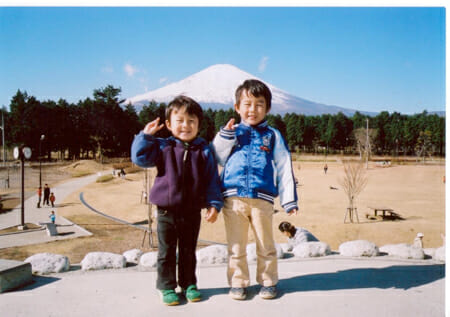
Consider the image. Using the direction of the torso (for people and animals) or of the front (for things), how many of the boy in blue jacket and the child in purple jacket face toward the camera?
2

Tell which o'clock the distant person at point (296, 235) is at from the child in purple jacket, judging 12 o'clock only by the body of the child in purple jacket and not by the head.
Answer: The distant person is roughly at 7 o'clock from the child in purple jacket.

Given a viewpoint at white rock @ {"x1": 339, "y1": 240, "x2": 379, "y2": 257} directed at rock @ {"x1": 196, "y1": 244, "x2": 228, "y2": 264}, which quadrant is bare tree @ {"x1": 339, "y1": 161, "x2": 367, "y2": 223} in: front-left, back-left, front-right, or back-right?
back-right

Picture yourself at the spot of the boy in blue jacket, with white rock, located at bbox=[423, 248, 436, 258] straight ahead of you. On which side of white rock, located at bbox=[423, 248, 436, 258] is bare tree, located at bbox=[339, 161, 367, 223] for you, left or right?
left

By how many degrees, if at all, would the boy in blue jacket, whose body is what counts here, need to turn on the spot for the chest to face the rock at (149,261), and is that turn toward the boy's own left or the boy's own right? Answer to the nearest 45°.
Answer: approximately 135° to the boy's own right

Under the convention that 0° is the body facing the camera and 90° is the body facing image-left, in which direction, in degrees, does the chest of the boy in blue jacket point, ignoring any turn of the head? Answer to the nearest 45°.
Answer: approximately 0°

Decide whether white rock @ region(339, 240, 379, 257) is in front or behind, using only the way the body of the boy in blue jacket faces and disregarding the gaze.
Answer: behind
